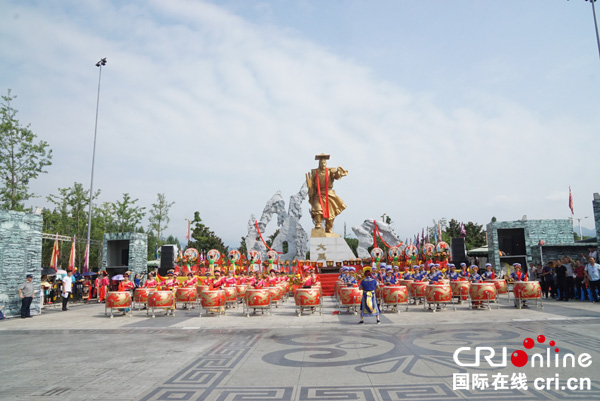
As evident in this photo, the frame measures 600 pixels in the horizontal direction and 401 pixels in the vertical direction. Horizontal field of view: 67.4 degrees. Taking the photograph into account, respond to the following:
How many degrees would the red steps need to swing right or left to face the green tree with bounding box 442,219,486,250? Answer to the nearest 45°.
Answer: approximately 135° to its left

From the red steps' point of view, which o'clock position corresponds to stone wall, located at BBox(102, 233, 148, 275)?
The stone wall is roughly at 3 o'clock from the red steps.

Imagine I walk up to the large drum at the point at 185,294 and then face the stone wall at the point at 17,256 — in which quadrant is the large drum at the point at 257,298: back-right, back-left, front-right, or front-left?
back-left

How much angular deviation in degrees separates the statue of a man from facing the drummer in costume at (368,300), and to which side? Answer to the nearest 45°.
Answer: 0° — it already faces them

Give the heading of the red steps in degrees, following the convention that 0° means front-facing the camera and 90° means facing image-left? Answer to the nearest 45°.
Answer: approximately 0°

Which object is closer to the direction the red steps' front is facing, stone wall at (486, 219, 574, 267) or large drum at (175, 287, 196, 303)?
the large drum

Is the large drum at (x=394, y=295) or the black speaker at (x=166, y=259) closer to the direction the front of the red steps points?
the large drum
